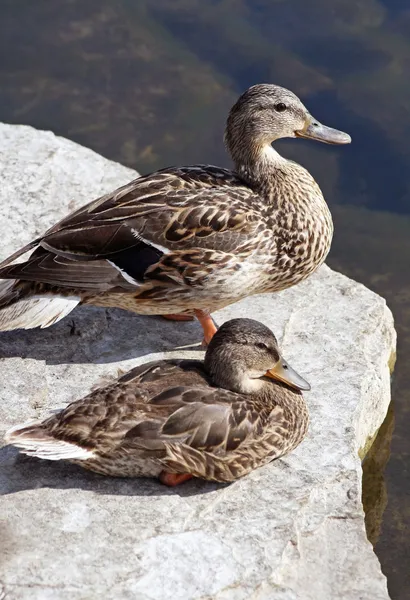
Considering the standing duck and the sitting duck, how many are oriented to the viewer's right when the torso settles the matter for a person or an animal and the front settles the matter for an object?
2

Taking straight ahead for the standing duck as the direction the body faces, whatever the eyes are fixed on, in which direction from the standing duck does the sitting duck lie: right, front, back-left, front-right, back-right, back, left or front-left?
right

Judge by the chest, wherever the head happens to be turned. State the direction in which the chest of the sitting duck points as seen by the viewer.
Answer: to the viewer's right

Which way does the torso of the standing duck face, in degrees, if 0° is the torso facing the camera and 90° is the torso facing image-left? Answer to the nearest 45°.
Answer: approximately 270°

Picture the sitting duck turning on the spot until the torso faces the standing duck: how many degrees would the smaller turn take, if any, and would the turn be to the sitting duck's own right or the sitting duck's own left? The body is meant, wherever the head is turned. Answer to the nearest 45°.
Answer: approximately 90° to the sitting duck's own left

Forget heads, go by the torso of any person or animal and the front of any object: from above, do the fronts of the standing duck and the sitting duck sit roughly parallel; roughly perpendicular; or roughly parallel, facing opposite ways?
roughly parallel
